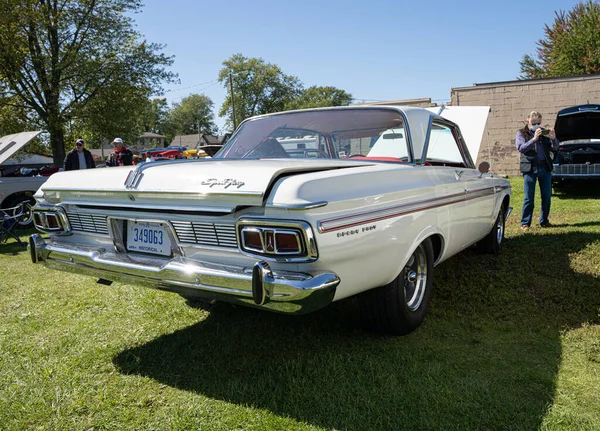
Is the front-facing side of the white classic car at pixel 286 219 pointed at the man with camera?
yes

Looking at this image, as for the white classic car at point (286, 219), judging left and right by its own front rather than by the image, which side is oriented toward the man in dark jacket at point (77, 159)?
left

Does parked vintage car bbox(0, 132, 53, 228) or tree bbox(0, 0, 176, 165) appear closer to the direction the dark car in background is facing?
the parked vintage car

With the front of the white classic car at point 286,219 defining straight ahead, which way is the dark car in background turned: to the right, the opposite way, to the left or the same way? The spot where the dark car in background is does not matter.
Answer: the opposite way

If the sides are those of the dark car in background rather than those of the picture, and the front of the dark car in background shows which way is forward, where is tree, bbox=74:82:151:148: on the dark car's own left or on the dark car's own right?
on the dark car's own right

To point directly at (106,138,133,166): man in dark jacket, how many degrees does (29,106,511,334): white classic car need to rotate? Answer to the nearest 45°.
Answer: approximately 45° to its left

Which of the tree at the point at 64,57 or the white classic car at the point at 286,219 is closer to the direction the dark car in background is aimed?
the white classic car

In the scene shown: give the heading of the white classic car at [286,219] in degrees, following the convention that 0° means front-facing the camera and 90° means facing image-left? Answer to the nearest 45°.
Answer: approximately 225°
